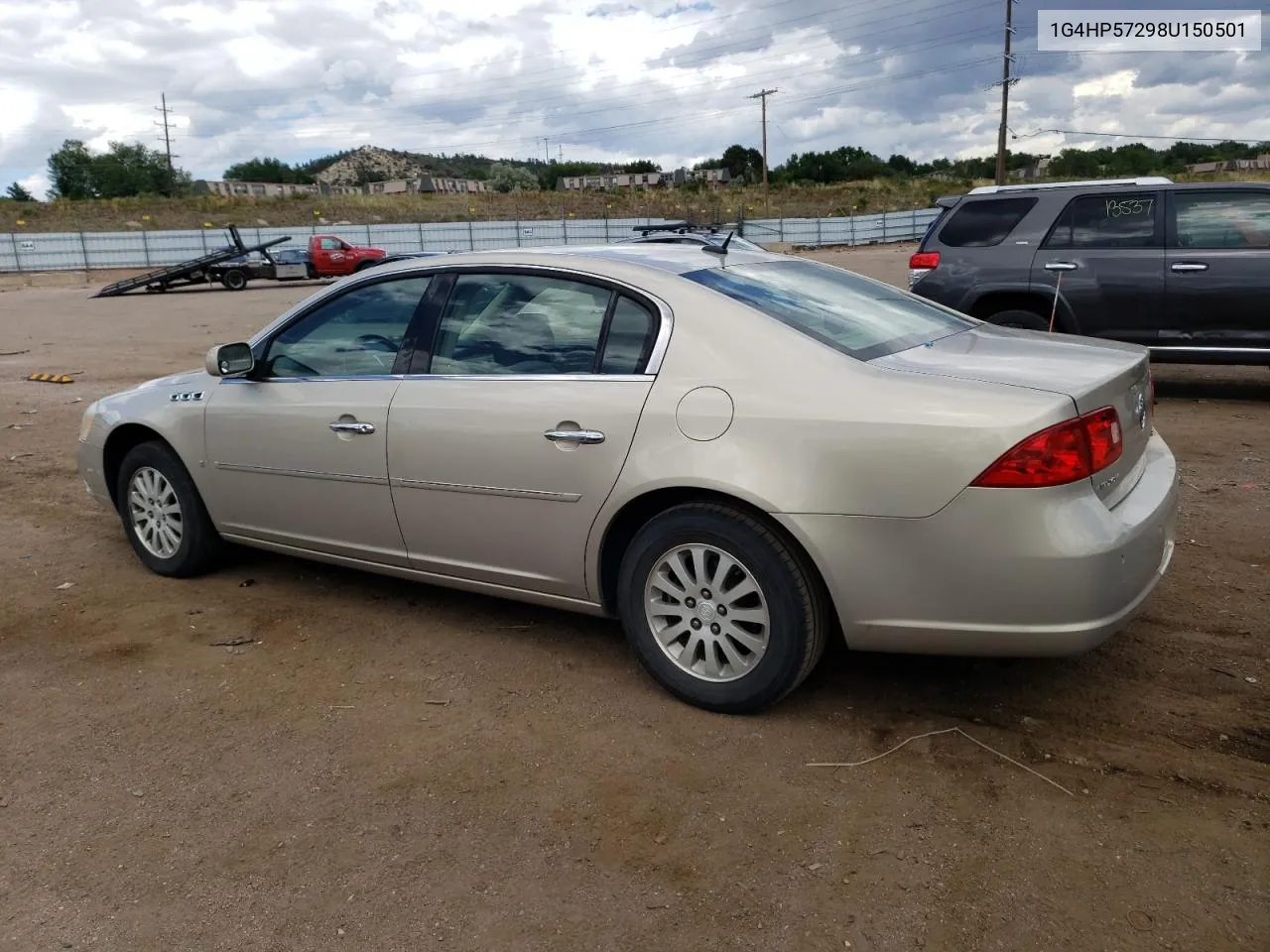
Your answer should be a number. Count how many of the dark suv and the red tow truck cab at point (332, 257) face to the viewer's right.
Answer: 2

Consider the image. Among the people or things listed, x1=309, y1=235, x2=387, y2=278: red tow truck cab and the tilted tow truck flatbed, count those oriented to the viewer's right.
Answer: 2

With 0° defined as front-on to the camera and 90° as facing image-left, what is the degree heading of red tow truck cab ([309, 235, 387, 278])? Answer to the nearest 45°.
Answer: approximately 270°

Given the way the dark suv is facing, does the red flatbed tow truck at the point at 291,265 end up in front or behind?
behind

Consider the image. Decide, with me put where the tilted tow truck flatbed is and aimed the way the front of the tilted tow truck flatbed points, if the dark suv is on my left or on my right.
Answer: on my right

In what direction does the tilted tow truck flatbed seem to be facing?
to the viewer's right

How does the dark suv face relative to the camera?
to the viewer's right

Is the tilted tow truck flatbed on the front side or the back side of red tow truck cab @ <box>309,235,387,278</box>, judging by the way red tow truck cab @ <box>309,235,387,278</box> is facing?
on the back side

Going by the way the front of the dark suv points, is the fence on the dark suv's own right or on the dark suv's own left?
on the dark suv's own left
